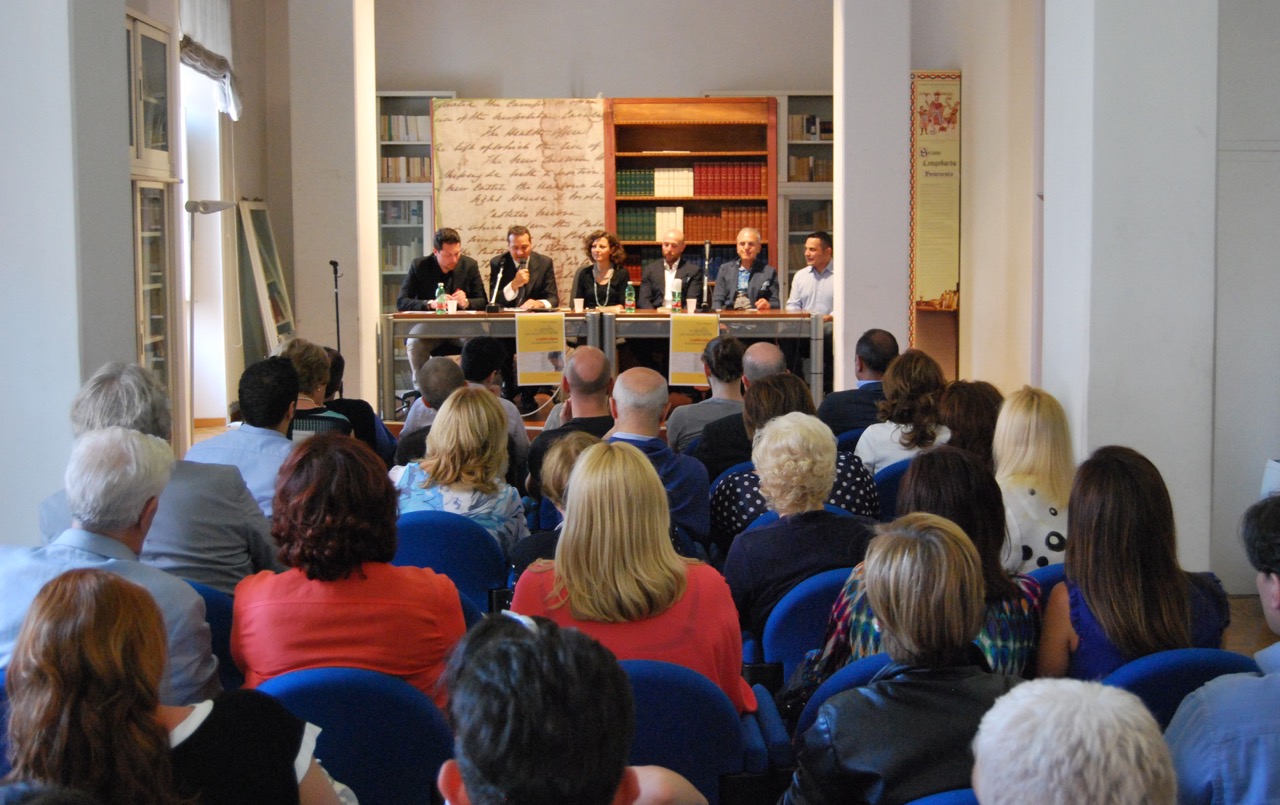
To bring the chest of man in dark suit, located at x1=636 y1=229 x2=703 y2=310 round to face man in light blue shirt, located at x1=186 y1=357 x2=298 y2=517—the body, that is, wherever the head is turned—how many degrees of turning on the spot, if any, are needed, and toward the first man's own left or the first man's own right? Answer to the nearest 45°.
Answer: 0° — they already face them

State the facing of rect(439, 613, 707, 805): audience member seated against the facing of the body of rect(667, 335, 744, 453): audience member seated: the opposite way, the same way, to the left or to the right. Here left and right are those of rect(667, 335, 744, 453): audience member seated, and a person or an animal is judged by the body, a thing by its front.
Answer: the same way

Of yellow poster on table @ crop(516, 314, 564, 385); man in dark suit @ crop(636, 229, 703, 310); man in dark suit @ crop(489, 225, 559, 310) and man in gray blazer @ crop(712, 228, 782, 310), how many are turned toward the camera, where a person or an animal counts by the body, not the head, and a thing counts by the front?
4

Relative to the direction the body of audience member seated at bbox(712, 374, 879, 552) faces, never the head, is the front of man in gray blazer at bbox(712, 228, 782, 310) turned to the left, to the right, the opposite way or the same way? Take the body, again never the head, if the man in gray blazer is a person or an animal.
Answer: the opposite way

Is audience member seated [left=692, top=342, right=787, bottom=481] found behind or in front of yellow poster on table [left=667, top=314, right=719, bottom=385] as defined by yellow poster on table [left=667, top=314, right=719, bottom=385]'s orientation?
in front

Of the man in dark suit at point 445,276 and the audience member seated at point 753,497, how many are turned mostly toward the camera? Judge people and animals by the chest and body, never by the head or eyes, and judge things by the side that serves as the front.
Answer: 1

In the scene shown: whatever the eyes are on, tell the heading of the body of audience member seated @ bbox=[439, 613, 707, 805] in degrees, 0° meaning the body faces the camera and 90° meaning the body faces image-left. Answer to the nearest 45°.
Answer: approximately 180°

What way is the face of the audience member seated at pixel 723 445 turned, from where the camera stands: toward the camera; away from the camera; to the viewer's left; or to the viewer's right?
away from the camera

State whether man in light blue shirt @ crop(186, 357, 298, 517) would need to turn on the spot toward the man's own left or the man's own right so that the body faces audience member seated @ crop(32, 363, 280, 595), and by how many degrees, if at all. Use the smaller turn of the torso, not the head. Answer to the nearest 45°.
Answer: approximately 135° to the man's own right

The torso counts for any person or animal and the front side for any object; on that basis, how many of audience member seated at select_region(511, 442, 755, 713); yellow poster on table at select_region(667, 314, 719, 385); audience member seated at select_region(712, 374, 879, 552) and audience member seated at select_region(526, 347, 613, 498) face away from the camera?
3

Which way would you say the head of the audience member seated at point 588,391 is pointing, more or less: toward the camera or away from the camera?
away from the camera

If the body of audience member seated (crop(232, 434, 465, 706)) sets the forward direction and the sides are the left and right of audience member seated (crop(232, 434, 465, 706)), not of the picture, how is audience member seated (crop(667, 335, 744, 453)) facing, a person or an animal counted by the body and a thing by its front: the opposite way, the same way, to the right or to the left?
the same way

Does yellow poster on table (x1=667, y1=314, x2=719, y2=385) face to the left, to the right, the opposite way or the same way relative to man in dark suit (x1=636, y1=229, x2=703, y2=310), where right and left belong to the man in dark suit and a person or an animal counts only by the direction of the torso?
the same way

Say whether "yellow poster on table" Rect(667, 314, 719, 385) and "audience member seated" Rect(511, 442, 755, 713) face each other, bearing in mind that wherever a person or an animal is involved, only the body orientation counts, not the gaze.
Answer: yes

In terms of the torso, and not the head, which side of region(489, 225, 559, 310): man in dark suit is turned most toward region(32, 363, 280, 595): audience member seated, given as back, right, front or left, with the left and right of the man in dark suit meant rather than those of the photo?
front

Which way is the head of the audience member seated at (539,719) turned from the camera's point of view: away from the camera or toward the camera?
away from the camera

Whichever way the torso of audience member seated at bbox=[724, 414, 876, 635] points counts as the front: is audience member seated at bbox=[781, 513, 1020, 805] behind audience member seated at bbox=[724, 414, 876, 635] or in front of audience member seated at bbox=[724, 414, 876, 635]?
behind

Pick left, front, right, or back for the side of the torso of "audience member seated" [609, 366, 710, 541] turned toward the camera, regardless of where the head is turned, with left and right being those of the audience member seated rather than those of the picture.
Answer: back

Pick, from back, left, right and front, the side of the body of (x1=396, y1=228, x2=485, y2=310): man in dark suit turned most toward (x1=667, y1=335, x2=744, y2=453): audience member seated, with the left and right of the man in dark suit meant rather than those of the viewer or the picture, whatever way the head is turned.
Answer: front

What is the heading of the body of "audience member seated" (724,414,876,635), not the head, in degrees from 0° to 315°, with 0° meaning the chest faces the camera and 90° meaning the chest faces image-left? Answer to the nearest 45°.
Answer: approximately 180°
